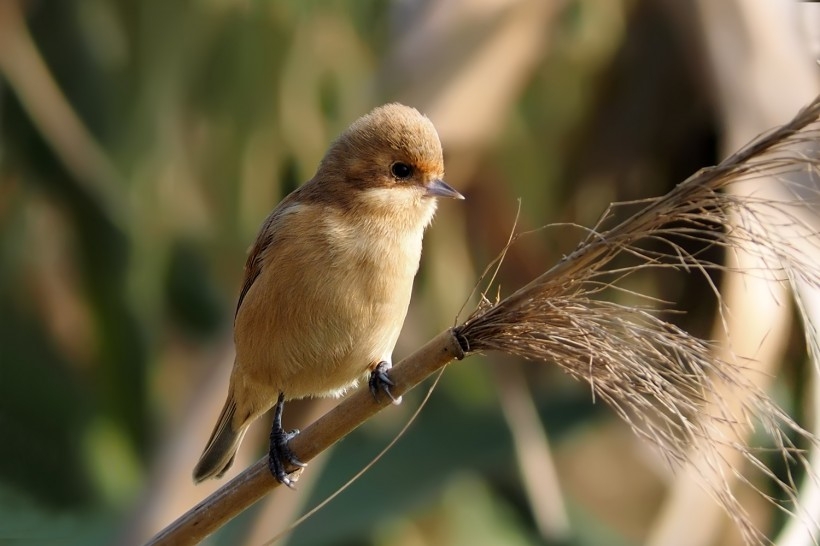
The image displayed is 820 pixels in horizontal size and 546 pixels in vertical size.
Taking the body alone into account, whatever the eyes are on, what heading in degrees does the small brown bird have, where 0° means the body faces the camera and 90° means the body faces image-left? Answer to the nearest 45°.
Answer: approximately 315°
